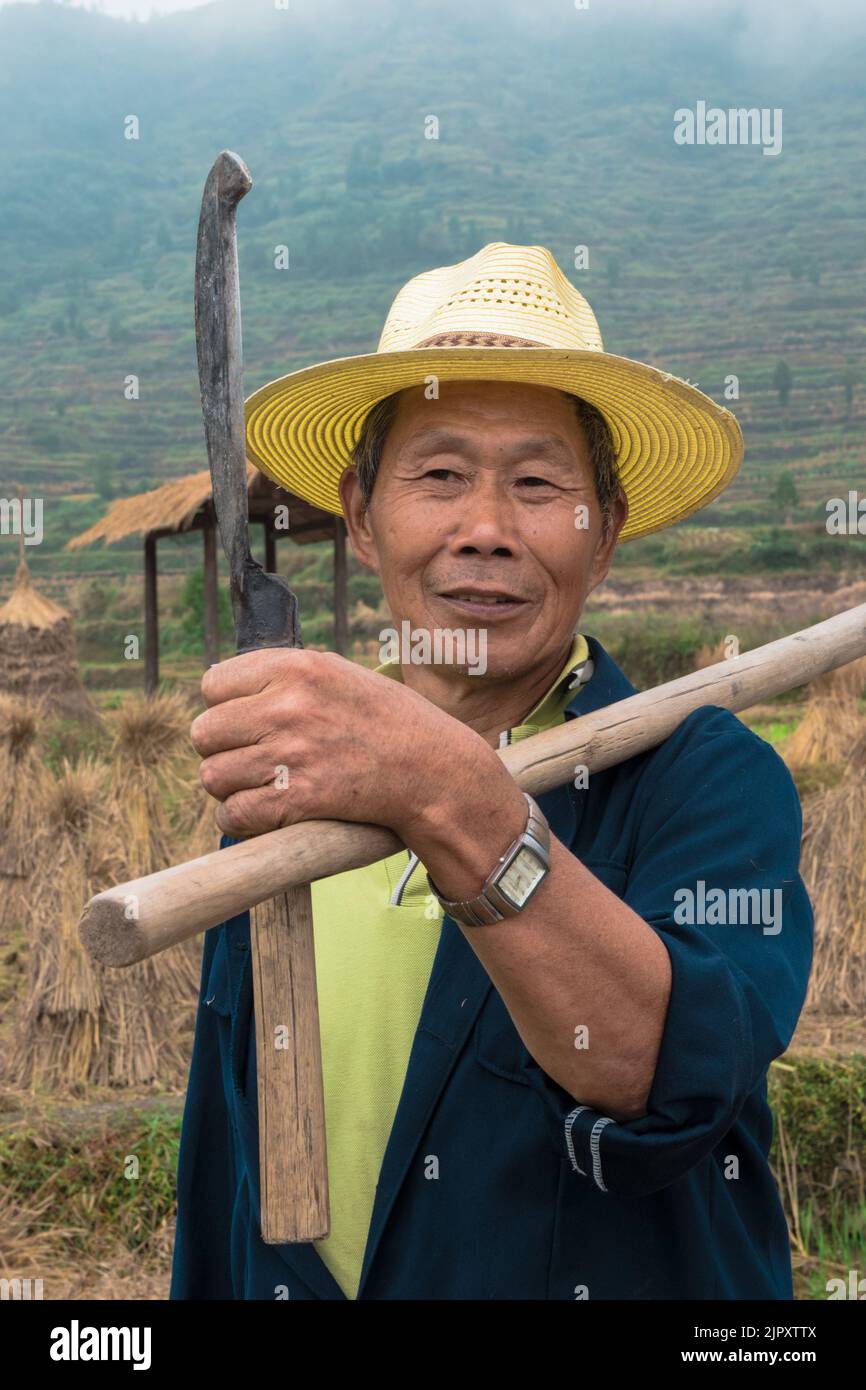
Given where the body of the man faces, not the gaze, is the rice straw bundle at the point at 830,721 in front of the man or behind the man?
behind

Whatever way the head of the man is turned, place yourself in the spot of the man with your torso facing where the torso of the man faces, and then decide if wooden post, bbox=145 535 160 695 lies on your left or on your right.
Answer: on your right

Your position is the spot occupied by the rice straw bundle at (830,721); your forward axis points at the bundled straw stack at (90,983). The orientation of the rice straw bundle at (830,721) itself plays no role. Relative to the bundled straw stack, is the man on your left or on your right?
left

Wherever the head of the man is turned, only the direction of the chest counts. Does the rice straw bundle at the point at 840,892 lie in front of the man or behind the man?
behind

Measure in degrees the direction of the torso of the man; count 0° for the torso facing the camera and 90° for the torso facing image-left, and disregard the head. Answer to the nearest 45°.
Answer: approximately 45°

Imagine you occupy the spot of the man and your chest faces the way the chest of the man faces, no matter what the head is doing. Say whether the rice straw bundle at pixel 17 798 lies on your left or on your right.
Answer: on your right

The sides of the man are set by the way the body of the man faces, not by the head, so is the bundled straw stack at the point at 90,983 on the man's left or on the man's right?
on the man's right
